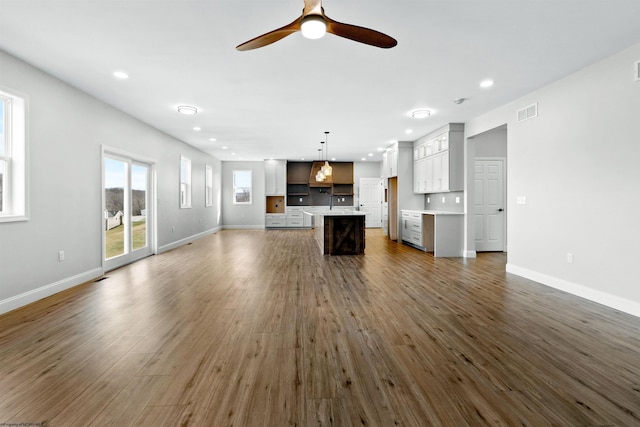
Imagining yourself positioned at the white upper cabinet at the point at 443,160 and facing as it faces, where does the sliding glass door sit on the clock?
The sliding glass door is roughly at 11 o'clock from the white upper cabinet.

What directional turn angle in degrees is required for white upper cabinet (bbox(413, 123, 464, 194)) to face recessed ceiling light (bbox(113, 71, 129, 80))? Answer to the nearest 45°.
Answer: approximately 45° to its left

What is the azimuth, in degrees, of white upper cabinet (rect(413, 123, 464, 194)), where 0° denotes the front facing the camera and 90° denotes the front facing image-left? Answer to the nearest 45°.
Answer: approximately 90°

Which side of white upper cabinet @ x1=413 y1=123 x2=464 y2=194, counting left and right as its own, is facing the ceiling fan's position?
left

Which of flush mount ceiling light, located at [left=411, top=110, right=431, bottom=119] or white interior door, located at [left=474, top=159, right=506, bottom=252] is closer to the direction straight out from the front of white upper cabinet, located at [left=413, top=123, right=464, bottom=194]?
the flush mount ceiling light

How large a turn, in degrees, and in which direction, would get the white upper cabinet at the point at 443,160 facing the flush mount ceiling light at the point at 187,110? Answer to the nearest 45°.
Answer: approximately 45° to its left

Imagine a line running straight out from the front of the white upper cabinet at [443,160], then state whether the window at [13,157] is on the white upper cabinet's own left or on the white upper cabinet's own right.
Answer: on the white upper cabinet's own left

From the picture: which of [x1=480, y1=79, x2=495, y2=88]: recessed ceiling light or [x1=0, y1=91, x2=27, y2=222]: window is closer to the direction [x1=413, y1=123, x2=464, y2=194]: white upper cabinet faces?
the window

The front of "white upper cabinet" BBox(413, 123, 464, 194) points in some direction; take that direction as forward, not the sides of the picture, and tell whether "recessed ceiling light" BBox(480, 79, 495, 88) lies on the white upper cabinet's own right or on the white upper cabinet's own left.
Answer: on the white upper cabinet's own left
